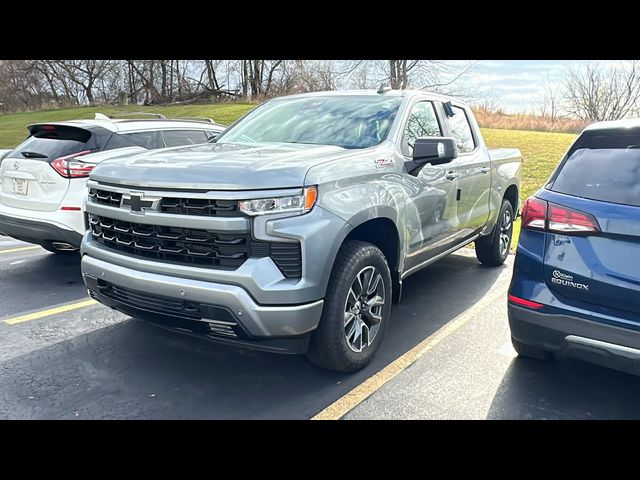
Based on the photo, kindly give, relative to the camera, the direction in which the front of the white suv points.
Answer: facing away from the viewer and to the right of the viewer

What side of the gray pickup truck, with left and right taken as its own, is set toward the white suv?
right

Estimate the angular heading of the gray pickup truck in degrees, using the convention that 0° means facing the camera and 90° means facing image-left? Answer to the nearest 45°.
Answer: approximately 45°

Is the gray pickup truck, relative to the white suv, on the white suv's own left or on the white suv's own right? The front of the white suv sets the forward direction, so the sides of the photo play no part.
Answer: on the white suv's own right

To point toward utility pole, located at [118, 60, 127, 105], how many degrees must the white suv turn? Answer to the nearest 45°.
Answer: approximately 45° to its left

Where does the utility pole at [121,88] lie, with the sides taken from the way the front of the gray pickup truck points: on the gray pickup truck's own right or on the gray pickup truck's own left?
on the gray pickup truck's own right

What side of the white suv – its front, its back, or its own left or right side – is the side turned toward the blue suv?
right

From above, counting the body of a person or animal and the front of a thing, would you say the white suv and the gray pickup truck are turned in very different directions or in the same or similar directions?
very different directions

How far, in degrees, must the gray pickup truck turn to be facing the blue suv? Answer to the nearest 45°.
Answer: approximately 135° to its left

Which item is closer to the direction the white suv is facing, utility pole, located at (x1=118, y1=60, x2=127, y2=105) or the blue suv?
the utility pole
